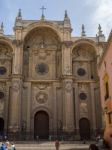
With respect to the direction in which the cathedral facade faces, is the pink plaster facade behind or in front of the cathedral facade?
in front

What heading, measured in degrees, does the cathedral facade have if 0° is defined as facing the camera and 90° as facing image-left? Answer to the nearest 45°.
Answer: approximately 0°
